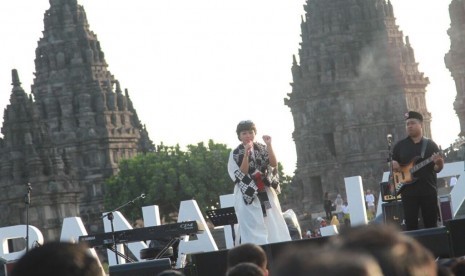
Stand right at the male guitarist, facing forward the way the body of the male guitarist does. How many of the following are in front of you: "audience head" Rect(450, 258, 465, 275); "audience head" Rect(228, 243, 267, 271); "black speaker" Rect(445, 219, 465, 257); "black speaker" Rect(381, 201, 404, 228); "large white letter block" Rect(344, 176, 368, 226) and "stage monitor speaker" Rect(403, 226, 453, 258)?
4

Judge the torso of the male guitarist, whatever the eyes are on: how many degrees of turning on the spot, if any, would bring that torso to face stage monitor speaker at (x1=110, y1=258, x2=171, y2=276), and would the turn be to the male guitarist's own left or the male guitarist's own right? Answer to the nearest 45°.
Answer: approximately 45° to the male guitarist's own right

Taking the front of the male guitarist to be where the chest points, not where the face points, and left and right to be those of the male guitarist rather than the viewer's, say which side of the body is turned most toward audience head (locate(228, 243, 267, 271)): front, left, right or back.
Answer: front

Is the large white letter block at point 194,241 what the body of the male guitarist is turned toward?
no

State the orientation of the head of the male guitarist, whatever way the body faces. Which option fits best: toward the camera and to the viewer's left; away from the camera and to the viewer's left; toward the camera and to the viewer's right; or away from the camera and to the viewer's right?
toward the camera and to the viewer's left

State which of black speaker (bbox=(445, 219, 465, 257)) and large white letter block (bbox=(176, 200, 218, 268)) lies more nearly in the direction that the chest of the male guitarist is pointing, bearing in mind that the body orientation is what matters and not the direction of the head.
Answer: the black speaker

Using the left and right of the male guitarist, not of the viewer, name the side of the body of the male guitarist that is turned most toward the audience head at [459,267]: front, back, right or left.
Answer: front

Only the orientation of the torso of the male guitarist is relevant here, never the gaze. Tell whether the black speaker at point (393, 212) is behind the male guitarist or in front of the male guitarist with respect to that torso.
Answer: behind

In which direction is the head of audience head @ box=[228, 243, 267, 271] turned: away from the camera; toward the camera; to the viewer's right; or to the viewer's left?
away from the camera

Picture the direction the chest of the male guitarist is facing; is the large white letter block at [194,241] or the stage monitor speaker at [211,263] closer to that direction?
the stage monitor speaker

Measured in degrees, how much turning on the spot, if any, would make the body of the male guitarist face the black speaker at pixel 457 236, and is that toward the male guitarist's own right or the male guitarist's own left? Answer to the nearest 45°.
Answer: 0° — they already face it

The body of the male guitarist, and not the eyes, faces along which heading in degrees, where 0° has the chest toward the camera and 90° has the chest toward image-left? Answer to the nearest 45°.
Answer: approximately 0°

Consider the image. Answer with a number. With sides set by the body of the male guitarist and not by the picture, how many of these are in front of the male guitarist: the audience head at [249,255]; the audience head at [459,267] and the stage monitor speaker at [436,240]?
3

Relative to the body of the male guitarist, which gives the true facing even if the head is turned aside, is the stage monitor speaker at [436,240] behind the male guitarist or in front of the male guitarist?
in front
